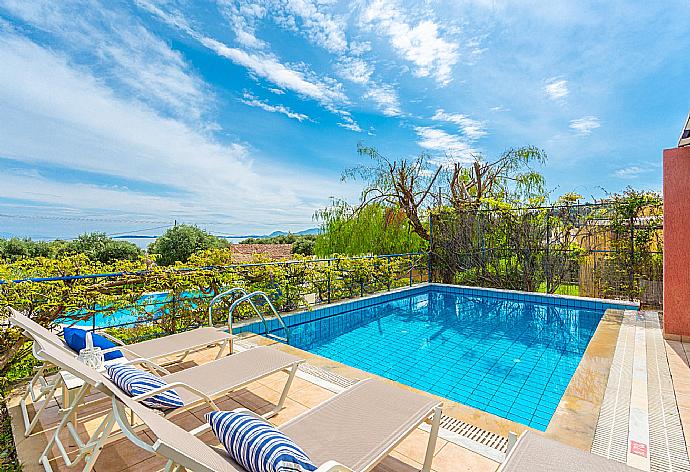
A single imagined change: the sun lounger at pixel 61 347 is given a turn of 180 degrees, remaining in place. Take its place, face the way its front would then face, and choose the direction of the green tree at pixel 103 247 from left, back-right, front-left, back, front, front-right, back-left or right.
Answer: back-right

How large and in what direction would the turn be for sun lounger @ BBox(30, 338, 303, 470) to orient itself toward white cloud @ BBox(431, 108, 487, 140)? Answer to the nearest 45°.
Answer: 0° — it already faces it

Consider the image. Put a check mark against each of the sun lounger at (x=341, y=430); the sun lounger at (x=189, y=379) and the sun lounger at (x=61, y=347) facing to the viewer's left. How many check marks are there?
0

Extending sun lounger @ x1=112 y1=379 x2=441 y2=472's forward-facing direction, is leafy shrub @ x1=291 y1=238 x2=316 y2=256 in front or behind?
in front

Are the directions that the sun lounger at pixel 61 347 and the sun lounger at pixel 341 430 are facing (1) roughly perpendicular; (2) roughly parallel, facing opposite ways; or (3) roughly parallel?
roughly parallel

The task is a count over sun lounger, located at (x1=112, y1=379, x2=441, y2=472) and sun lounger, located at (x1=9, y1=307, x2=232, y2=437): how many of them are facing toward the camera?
0

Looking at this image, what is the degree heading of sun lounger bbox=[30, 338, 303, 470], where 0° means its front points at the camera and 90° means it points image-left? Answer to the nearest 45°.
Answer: approximately 225°

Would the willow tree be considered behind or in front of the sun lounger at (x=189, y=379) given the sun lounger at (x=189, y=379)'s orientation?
in front

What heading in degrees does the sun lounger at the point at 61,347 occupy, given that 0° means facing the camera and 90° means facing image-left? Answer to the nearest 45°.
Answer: approximately 225°
